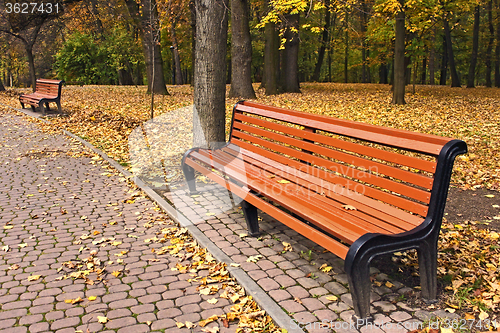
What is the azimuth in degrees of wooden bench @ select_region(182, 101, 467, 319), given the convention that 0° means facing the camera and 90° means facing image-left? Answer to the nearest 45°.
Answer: approximately 45°

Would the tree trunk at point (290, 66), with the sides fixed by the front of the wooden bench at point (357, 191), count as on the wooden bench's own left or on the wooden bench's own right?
on the wooden bench's own right

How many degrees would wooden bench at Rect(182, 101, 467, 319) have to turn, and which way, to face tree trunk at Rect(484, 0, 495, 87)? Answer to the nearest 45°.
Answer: approximately 135° to its right

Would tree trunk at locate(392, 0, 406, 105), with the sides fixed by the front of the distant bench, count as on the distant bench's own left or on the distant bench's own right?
on the distant bench's own left

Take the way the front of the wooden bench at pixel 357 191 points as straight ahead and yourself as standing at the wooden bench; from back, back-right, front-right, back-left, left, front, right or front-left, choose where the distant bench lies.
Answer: right

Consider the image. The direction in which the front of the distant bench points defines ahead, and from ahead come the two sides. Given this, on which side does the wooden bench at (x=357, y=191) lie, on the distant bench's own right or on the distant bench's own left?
on the distant bench's own left
